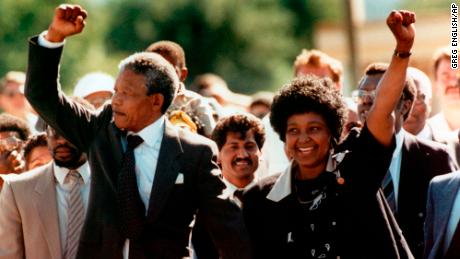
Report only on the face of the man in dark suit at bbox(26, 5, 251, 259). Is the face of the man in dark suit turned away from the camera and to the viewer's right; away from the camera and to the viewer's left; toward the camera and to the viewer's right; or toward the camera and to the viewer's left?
toward the camera and to the viewer's left

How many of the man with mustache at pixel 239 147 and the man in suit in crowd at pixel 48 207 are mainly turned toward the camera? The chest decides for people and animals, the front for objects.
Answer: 2

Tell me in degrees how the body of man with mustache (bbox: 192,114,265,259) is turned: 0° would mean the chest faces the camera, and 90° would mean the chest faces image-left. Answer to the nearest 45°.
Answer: approximately 0°

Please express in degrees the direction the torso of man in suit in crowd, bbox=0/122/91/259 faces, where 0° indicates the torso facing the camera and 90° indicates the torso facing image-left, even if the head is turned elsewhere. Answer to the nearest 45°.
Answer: approximately 0°
